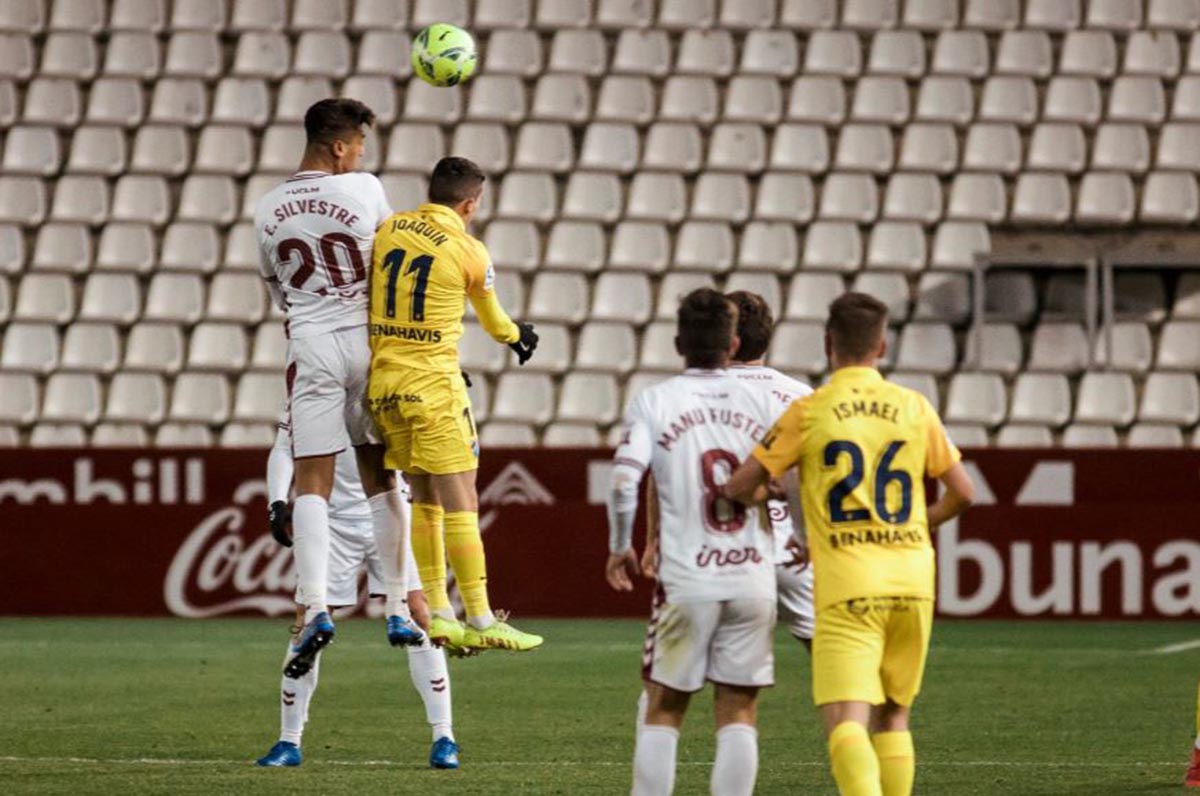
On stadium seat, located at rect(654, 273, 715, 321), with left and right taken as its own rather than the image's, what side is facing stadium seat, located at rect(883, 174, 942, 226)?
left

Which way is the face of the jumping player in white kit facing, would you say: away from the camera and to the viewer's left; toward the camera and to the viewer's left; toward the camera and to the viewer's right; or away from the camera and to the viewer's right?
away from the camera and to the viewer's right

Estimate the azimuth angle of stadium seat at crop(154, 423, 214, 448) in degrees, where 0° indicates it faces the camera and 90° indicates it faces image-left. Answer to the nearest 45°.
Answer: approximately 0°

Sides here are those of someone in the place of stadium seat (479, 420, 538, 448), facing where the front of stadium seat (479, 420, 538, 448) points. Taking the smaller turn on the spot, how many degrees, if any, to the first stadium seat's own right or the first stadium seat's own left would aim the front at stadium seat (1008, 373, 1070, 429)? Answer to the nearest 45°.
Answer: approximately 90° to the first stadium seat's own left

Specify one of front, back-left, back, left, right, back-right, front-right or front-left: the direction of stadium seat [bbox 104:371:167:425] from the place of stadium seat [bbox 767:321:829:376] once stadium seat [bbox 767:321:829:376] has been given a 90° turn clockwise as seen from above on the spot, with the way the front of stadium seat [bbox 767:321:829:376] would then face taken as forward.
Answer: front

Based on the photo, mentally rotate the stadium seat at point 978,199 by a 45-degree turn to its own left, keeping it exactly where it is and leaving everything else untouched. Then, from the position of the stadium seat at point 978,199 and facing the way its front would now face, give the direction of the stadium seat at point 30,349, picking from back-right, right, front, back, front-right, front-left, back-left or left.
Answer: back-right

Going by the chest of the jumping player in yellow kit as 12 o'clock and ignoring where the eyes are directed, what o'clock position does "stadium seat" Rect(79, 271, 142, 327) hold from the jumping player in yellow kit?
The stadium seat is roughly at 10 o'clock from the jumping player in yellow kit.

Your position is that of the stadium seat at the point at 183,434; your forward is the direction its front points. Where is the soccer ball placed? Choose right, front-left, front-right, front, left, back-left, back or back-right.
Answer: front

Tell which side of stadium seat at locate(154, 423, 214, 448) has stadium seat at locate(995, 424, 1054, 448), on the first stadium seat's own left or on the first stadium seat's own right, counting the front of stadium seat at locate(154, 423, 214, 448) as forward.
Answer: on the first stadium seat's own left

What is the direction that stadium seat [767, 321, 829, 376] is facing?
toward the camera

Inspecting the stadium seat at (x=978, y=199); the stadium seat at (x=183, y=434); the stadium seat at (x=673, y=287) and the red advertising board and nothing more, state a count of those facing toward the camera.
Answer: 4

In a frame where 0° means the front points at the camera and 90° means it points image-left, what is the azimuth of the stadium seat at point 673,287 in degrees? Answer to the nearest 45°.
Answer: approximately 0°

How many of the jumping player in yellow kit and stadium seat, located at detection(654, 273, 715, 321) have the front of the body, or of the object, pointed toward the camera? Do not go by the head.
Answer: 1
